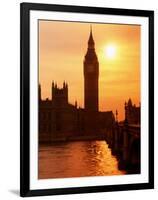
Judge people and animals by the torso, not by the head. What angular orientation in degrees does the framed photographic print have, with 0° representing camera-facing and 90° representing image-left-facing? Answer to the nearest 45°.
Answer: approximately 315°
